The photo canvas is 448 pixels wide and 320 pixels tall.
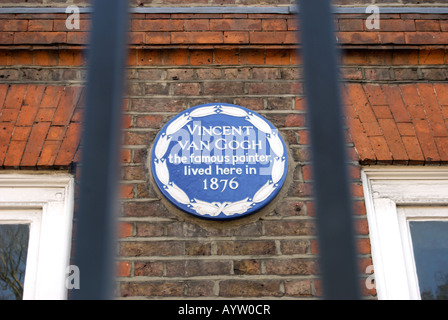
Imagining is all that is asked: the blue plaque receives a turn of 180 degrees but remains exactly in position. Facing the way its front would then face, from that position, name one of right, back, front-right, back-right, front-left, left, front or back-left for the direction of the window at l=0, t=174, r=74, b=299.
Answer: left

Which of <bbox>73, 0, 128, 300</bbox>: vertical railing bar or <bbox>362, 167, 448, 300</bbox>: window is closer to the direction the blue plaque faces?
the vertical railing bar

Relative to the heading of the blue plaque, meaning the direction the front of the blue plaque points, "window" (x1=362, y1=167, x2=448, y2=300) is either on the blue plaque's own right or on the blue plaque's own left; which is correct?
on the blue plaque's own left

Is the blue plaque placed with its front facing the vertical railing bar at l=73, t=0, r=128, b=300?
yes

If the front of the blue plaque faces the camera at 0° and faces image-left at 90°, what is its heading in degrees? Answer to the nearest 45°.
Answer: approximately 0°

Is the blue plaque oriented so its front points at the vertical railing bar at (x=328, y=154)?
yes
